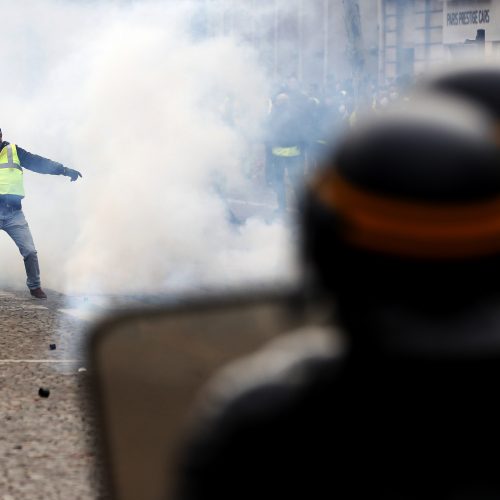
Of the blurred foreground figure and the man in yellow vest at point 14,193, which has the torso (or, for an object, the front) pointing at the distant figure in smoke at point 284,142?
the blurred foreground figure

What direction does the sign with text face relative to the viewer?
toward the camera

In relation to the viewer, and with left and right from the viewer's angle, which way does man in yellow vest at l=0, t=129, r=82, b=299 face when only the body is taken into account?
facing the viewer

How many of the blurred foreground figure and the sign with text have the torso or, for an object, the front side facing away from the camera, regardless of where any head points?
1

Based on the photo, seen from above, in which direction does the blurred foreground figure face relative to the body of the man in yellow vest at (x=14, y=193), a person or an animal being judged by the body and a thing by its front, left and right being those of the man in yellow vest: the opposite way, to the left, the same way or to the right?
the opposite way

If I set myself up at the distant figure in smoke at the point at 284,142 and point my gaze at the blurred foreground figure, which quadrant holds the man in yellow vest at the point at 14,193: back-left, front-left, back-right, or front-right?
front-right

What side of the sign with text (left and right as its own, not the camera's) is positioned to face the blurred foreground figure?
front

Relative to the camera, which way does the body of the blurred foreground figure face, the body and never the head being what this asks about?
away from the camera

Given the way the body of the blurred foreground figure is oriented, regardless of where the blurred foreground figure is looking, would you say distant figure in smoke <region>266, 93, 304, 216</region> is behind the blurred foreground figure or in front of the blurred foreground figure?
in front

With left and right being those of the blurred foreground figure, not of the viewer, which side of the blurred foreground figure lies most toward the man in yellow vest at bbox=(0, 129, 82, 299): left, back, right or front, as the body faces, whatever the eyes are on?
front

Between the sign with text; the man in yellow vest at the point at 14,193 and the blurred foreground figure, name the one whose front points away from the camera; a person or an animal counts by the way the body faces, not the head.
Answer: the blurred foreground figure

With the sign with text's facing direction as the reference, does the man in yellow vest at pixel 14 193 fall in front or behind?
in front

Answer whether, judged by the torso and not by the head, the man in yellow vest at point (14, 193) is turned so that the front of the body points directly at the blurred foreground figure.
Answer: yes

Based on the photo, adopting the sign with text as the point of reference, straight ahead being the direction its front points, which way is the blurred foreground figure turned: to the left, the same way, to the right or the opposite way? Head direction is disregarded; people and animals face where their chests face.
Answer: the opposite way
